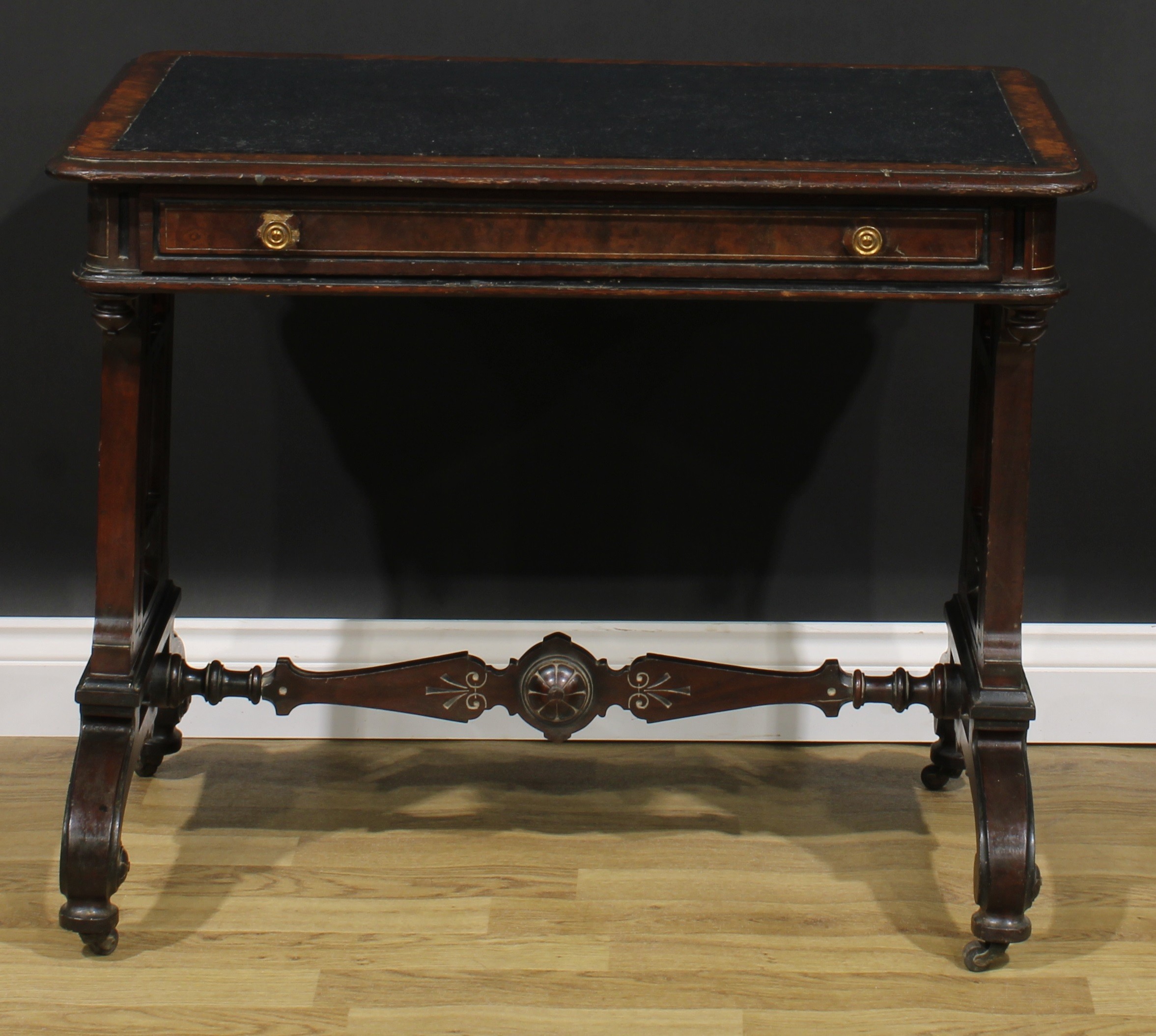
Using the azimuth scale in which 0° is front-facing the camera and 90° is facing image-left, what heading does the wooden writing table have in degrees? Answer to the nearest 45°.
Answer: approximately 0°
